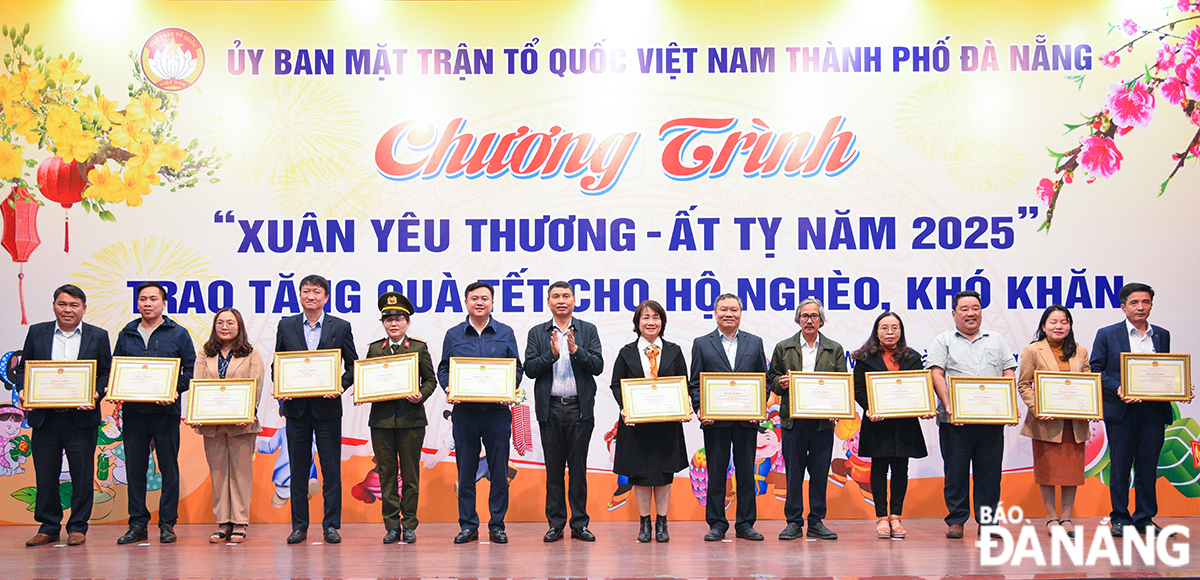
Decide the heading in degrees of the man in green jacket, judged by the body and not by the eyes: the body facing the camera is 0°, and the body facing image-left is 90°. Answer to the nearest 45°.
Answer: approximately 0°

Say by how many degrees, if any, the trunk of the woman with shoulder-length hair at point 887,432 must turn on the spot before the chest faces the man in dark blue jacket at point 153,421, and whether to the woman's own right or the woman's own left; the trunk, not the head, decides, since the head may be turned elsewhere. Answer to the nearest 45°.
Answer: approximately 90° to the woman's own right

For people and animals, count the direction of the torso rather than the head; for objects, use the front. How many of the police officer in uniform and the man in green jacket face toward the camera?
2

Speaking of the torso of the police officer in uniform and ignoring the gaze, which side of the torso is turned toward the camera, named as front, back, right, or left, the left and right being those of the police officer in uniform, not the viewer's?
front

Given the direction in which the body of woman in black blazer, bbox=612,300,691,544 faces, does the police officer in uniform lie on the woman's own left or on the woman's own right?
on the woman's own right

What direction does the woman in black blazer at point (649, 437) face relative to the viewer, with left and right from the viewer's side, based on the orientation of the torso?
facing the viewer

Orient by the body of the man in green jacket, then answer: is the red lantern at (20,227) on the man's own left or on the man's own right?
on the man's own right

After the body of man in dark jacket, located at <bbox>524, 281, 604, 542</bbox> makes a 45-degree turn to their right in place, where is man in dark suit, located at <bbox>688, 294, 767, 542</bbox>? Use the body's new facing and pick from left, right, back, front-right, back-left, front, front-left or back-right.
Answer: back-left

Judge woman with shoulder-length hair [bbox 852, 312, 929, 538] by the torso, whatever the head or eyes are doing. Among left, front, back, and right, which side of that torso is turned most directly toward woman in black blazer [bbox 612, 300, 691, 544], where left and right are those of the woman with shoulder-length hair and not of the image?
right
